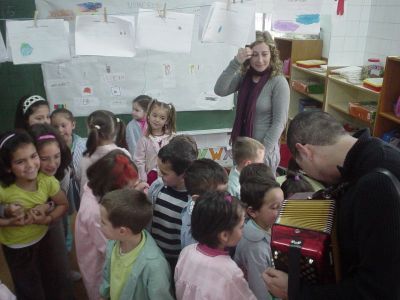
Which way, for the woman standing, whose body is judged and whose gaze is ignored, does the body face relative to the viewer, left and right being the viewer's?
facing the viewer and to the left of the viewer

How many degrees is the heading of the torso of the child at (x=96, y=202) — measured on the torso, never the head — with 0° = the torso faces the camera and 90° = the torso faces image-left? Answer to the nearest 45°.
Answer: approximately 225°

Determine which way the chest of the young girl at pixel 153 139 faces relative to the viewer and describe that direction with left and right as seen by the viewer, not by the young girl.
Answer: facing the viewer

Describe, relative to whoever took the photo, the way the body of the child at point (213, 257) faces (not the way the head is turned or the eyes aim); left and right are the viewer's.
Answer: facing away from the viewer and to the right of the viewer

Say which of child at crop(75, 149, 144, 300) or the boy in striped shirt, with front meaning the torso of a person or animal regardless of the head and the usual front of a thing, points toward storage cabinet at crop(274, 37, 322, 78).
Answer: the child

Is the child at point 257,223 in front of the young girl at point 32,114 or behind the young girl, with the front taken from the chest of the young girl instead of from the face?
in front

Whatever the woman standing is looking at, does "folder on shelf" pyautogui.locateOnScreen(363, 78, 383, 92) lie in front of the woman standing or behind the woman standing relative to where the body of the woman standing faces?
behind

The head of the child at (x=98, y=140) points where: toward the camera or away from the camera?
away from the camera

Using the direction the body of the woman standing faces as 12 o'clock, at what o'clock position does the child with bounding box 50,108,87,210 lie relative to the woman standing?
The child is roughly at 1 o'clock from the woman standing.

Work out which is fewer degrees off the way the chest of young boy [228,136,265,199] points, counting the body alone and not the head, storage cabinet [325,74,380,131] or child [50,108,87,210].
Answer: the storage cabinet

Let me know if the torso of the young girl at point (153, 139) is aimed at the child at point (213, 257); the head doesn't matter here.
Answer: yes

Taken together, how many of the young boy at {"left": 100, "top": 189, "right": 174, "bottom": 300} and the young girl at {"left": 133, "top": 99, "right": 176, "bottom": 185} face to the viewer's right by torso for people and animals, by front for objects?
0

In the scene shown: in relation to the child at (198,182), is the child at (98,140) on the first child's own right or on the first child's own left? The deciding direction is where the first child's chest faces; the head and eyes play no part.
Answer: on the first child's own left
